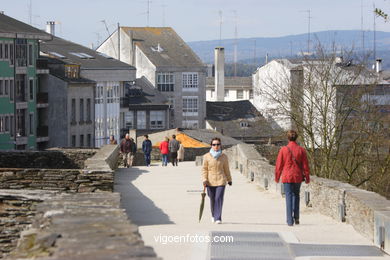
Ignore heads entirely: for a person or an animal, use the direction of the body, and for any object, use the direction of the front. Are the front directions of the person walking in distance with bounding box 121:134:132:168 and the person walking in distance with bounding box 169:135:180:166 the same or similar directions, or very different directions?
very different directions

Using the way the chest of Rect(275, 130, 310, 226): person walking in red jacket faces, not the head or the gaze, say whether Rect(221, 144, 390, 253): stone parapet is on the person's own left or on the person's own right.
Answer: on the person's own right

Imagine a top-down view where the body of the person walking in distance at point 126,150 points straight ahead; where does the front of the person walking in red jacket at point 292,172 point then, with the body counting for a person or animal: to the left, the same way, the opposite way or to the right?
the opposite way

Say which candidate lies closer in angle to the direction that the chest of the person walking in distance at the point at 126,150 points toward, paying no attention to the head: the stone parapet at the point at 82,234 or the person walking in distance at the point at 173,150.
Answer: the stone parapet

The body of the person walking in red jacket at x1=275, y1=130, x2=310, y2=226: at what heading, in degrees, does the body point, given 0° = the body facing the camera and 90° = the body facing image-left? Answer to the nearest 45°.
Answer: approximately 180°

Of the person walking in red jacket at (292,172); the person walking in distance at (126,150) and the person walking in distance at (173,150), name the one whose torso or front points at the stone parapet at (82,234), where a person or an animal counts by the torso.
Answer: the person walking in distance at (126,150)

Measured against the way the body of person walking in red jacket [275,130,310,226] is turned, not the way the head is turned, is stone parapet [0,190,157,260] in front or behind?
behind

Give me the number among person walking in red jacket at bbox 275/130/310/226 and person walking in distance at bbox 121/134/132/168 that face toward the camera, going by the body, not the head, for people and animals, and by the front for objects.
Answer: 1
